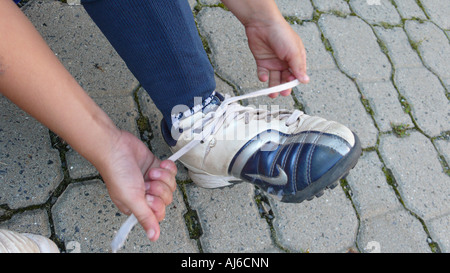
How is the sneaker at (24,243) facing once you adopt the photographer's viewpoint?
facing to the right of the viewer

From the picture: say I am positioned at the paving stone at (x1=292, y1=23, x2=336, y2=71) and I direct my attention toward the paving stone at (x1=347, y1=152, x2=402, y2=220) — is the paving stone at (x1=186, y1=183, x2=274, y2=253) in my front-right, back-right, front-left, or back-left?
front-right

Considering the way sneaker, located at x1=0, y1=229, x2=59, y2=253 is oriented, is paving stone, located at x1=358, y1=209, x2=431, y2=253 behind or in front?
in front

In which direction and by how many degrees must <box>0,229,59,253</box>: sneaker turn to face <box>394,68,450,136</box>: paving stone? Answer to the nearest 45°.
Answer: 0° — it already faces it

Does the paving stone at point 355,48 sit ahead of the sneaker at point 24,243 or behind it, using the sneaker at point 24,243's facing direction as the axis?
ahead

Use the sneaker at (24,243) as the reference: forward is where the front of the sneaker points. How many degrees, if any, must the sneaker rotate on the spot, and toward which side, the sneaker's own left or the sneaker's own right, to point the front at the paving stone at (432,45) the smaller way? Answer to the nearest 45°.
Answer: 0° — it already faces it

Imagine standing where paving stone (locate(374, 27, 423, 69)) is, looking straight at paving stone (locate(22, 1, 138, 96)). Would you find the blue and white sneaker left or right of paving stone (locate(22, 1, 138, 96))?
left

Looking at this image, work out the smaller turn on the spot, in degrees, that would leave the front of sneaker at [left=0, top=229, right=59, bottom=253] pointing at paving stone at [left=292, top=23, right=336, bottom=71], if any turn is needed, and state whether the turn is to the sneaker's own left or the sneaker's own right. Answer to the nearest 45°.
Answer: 0° — it already faces it

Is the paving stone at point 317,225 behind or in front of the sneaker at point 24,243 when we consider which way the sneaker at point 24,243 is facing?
in front

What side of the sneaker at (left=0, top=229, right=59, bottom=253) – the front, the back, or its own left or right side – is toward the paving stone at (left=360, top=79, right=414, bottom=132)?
front
